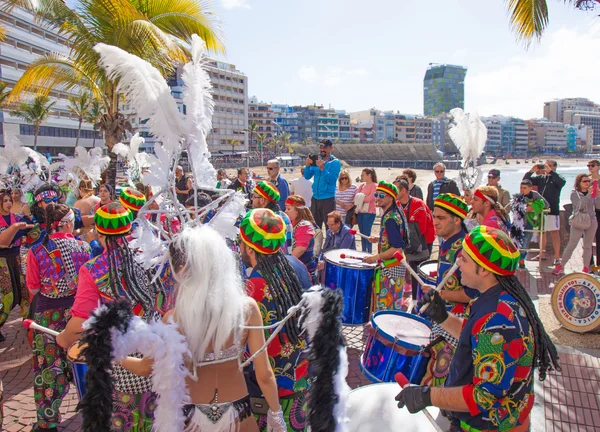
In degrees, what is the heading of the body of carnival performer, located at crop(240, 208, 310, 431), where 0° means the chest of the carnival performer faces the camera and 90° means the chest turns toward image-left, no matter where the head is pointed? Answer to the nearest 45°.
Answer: approximately 135°

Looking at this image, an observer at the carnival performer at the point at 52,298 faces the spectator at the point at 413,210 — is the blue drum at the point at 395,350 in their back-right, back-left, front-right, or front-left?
front-right

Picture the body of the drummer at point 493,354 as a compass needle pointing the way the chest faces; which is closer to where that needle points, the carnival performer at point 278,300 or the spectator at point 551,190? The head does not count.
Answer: the carnival performer

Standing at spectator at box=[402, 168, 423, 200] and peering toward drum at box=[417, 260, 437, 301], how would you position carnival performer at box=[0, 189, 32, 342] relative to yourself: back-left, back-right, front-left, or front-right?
front-right

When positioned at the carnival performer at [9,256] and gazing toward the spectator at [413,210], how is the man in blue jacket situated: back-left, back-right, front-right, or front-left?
front-left

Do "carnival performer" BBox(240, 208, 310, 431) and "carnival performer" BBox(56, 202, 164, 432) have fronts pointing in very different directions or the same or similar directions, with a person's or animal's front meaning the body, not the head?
same or similar directions

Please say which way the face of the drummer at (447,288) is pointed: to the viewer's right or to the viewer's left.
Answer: to the viewer's left

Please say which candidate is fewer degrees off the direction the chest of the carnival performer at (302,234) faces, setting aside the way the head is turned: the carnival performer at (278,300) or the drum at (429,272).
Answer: the carnival performer

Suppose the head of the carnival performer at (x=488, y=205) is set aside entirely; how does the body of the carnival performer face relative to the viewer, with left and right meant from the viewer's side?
facing to the left of the viewer
